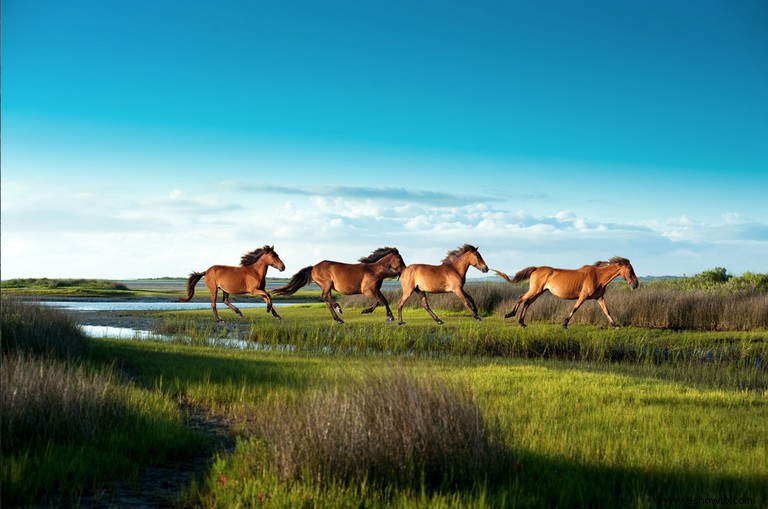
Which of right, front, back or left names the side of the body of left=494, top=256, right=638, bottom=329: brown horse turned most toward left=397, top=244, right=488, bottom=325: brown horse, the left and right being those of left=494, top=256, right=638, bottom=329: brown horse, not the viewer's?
back

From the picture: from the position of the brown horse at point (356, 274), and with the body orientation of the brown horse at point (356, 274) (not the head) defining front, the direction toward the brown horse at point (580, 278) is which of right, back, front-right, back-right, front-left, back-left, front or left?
front

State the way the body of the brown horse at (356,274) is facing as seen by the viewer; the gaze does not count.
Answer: to the viewer's right

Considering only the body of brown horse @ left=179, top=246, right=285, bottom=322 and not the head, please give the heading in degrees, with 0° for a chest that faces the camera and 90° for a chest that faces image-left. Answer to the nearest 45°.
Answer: approximately 270°

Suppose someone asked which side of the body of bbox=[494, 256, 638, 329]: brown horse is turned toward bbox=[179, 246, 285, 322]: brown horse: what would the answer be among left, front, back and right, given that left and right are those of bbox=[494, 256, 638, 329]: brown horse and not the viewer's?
back

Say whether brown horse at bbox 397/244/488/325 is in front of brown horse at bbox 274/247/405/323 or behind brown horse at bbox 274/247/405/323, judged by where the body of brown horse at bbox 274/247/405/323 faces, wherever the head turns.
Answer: in front

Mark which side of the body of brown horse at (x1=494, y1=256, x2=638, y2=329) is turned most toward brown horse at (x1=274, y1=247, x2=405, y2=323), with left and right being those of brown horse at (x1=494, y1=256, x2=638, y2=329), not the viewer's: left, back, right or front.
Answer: back

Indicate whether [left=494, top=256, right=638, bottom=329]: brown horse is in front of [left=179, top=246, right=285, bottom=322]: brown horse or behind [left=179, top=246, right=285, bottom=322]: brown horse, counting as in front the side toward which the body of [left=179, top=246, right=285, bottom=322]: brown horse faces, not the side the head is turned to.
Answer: in front

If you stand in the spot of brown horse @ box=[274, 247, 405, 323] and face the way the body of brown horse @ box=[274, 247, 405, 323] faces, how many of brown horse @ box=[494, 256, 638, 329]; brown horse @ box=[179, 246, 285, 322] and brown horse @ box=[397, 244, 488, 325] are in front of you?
2

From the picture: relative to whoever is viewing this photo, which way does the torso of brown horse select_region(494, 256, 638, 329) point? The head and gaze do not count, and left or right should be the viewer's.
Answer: facing to the right of the viewer

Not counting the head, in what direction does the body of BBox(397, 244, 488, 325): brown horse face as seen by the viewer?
to the viewer's right

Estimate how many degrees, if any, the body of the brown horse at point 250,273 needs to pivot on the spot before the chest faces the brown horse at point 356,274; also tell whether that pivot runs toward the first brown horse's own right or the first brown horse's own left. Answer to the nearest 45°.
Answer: approximately 45° to the first brown horse's own right

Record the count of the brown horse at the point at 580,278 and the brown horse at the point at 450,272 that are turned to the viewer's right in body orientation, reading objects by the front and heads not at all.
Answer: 2
